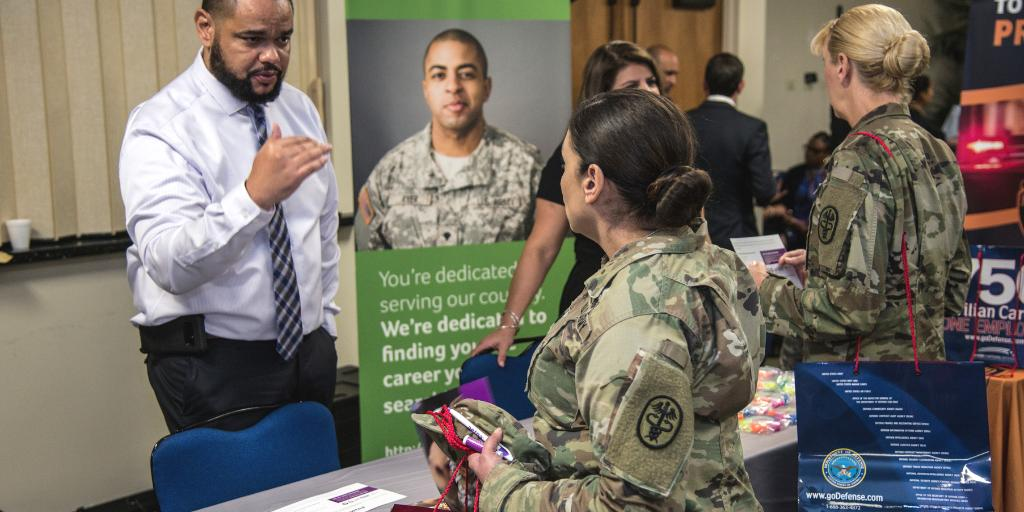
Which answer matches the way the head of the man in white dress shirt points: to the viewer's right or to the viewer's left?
to the viewer's right

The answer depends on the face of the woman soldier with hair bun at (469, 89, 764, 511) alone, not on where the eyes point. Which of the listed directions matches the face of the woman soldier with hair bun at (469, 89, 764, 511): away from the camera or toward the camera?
away from the camera

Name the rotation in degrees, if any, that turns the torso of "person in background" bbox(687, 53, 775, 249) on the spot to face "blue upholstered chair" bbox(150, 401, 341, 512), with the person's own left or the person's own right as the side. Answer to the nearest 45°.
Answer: approximately 180°

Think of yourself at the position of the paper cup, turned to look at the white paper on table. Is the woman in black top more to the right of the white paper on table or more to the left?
left

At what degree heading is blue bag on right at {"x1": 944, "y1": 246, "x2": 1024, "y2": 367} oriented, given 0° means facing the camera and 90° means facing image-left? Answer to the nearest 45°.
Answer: approximately 0°

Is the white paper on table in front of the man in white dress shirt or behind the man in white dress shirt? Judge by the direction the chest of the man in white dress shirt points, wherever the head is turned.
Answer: in front

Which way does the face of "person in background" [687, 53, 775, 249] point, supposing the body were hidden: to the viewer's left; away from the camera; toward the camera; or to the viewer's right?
away from the camera

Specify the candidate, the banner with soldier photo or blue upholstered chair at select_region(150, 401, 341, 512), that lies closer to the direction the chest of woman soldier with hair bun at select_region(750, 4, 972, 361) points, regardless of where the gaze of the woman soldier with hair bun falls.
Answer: the banner with soldier photo

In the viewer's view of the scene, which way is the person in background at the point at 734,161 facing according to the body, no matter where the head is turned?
away from the camera

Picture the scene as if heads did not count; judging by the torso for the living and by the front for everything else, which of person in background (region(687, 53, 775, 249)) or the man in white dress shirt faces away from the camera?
the person in background
